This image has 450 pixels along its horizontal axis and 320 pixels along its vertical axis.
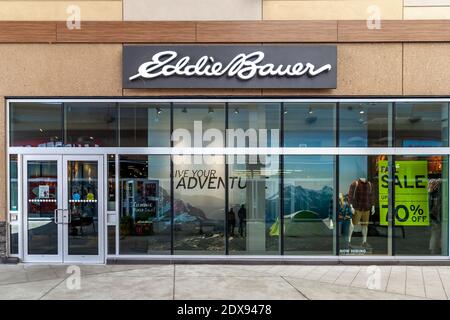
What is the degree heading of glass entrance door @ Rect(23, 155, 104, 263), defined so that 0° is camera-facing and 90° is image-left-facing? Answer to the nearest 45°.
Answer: approximately 0°

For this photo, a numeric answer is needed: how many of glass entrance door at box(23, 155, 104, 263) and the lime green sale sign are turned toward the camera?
2

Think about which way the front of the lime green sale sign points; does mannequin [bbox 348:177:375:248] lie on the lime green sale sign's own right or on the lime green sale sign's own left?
on the lime green sale sign's own right

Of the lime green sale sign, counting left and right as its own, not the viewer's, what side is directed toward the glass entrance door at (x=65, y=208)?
right

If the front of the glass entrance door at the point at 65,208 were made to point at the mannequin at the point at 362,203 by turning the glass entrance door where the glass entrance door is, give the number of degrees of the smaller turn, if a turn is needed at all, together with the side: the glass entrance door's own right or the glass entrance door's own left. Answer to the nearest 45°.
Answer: approximately 90° to the glass entrance door's own left

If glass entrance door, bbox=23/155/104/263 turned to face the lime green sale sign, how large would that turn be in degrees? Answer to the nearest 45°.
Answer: approximately 90° to its left
